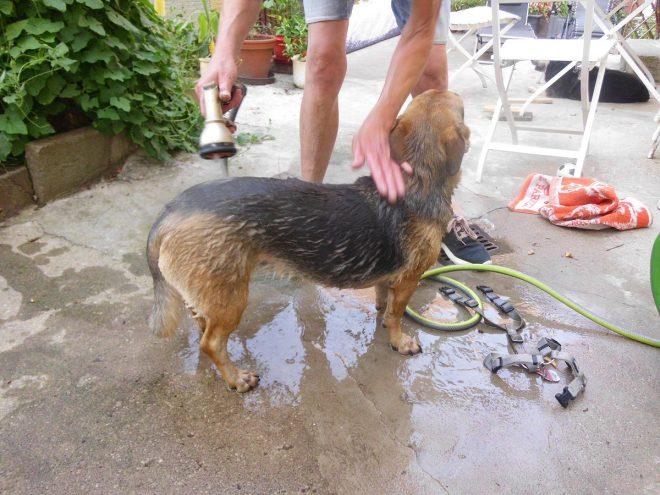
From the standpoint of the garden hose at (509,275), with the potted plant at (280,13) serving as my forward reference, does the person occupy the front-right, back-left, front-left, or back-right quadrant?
front-left

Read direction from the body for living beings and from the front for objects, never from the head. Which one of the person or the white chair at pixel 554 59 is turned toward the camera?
the person

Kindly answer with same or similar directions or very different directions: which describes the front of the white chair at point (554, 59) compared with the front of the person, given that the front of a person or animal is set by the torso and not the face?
very different directions

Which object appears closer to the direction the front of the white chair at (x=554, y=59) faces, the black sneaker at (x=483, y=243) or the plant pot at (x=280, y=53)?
the plant pot

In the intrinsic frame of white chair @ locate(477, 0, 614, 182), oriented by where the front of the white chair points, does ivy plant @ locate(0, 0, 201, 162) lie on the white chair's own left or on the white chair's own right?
on the white chair's own left

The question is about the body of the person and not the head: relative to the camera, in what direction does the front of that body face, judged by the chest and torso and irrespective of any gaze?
toward the camera

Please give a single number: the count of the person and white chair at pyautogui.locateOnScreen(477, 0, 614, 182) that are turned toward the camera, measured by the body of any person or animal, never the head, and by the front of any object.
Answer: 1
